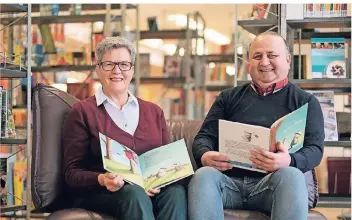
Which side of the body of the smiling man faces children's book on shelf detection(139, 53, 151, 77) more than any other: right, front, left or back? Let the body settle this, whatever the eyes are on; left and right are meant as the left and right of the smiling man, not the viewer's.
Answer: back

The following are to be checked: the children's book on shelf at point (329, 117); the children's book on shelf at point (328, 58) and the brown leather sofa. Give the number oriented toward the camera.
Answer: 3

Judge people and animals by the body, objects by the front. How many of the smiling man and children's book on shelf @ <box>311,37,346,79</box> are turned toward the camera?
2

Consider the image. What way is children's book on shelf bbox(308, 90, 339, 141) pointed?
toward the camera

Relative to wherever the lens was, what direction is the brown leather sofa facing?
facing the viewer

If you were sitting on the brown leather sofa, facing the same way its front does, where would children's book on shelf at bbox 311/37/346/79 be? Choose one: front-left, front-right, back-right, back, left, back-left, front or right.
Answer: back-left

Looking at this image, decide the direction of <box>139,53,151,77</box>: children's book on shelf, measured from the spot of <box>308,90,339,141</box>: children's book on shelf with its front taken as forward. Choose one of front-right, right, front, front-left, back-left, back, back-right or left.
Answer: back-right

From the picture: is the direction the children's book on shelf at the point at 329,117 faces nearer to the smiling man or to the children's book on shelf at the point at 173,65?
the smiling man

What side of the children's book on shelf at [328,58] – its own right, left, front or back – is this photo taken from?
front

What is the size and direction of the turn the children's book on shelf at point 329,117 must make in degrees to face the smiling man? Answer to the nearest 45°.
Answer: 0° — it already faces them

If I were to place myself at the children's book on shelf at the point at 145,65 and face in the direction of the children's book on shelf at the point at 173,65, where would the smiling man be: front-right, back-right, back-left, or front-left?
front-right
